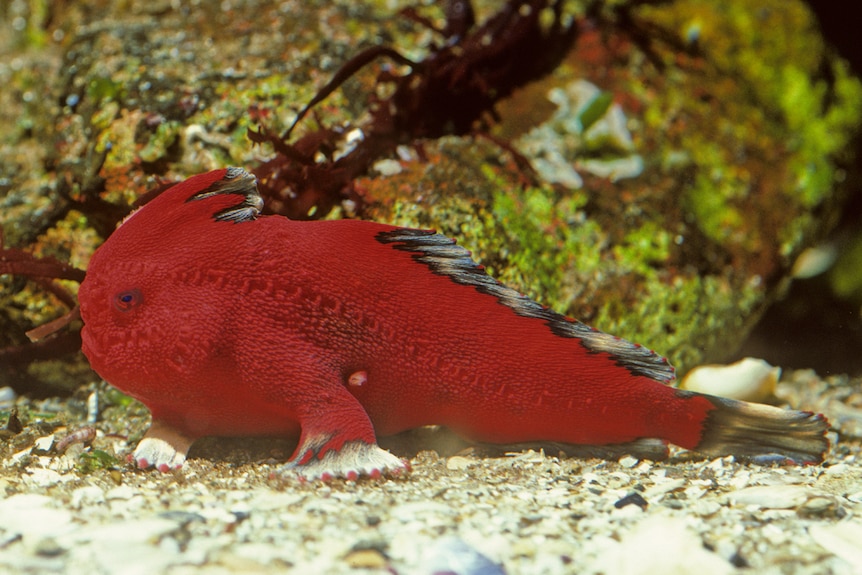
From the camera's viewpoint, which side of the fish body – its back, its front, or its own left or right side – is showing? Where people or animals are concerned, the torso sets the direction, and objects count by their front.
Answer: left

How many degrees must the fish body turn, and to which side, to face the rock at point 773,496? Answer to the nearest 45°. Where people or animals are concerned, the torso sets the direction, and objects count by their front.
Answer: approximately 180°

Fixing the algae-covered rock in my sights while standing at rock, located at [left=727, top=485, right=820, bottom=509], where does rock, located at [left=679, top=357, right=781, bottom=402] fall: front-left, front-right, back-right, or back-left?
front-right

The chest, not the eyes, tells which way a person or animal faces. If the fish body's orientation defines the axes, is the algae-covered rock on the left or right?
on its right

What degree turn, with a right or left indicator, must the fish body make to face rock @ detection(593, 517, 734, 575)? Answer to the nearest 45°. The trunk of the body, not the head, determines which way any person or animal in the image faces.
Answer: approximately 135° to its left
